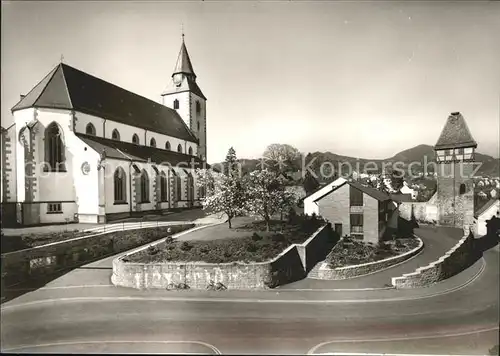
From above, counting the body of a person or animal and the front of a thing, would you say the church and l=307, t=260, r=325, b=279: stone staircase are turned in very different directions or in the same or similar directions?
very different directions

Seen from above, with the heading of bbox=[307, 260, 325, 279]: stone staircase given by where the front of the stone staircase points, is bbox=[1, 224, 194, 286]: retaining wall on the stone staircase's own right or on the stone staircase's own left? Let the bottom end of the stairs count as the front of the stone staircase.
on the stone staircase's own right

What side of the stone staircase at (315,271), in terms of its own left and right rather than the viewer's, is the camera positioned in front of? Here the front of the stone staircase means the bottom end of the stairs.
front

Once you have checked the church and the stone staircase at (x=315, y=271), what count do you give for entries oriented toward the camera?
1

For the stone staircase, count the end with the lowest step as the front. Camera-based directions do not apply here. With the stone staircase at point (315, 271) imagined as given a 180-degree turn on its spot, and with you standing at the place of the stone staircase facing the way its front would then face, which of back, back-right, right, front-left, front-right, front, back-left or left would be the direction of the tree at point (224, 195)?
left

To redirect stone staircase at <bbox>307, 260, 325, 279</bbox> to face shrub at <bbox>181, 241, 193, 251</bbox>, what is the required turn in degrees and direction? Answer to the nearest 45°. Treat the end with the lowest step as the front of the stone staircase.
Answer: approximately 90° to its right

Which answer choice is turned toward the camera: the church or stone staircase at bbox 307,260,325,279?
the stone staircase
